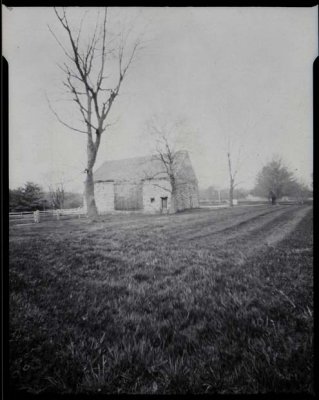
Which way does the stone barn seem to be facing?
toward the camera
